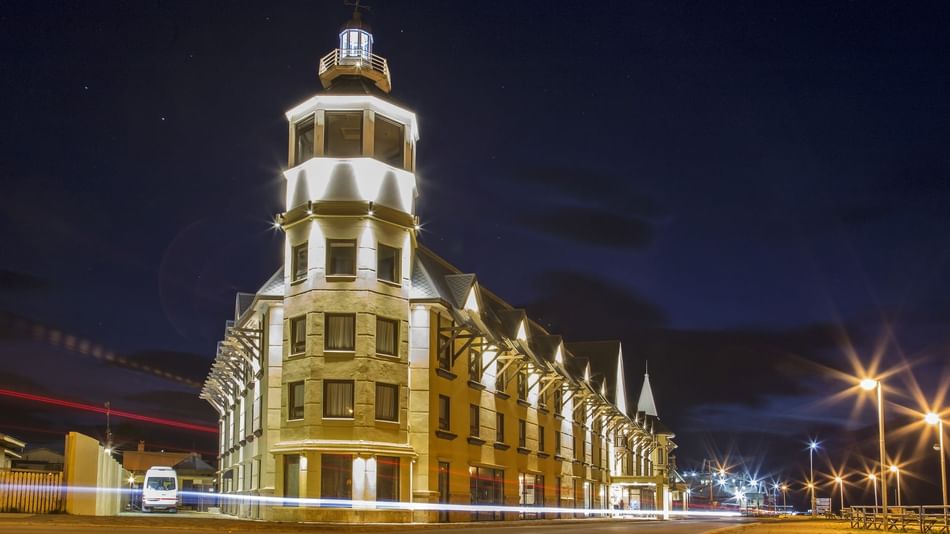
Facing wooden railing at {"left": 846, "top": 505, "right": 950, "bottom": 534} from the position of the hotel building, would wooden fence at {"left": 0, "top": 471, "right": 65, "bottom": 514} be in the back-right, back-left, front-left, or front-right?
back-right

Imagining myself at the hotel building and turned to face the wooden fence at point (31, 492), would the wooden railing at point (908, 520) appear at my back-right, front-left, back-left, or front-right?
back-left
